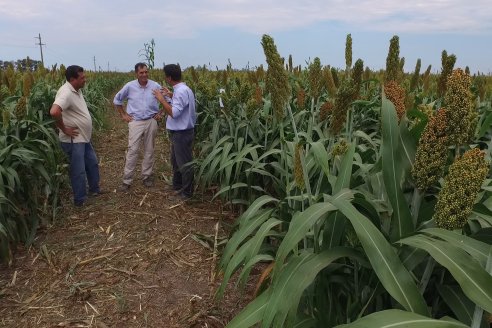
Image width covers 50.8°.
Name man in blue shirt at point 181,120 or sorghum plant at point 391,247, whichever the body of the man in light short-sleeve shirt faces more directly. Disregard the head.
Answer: the man in blue shirt

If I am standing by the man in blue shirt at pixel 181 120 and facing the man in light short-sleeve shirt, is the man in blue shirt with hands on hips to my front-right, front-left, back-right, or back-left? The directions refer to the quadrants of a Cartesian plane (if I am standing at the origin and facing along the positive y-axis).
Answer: front-right

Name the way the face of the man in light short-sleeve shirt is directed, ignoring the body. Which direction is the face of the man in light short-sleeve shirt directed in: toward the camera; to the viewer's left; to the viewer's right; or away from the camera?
to the viewer's right

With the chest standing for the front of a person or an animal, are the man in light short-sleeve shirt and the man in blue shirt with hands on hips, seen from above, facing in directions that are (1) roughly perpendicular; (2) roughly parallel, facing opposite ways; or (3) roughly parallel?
roughly perpendicular

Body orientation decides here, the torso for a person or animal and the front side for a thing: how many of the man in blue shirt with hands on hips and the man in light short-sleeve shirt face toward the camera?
1

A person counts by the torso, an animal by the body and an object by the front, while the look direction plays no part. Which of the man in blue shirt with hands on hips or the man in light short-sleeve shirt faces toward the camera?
the man in blue shirt with hands on hips

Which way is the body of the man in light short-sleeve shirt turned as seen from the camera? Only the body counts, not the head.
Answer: to the viewer's right

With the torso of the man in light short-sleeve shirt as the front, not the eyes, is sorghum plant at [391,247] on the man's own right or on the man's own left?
on the man's own right

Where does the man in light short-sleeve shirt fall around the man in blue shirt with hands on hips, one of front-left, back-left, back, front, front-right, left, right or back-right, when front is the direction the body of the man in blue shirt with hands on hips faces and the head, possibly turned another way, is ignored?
front-right

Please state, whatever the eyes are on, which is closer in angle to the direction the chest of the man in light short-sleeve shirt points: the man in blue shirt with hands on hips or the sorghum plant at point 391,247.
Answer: the man in blue shirt with hands on hips

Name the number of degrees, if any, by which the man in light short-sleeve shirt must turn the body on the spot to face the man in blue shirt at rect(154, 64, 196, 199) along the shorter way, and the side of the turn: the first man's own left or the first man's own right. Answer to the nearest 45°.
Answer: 0° — they already face them

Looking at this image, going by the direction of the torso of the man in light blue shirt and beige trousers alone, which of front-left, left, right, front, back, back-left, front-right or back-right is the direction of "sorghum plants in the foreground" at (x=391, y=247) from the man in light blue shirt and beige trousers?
front

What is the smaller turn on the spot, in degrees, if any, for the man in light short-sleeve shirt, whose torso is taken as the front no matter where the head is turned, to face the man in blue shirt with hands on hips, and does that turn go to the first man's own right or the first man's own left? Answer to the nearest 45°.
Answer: approximately 45° to the first man's own left
